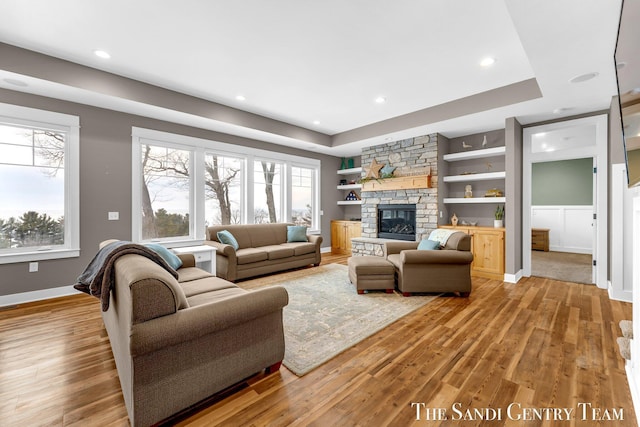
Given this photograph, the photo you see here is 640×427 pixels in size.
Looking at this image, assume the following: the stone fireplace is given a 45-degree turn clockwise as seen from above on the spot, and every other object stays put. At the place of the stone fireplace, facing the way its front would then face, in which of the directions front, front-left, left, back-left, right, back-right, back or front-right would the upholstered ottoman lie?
left

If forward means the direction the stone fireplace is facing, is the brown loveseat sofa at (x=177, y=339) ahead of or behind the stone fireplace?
ahead

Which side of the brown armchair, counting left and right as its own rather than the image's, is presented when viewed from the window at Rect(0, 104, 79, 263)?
front

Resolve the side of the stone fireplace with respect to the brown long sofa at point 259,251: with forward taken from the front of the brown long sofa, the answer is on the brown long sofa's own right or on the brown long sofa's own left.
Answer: on the brown long sofa's own left

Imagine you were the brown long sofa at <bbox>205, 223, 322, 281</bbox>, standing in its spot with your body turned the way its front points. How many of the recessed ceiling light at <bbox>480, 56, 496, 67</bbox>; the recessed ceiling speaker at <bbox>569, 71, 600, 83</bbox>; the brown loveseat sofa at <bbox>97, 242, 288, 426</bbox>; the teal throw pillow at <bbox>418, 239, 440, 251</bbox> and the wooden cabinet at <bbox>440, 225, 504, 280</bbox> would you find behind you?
0

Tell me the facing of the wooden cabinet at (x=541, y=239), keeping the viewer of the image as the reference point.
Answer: facing the viewer

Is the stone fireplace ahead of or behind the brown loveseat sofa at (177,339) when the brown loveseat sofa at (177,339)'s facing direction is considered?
ahead

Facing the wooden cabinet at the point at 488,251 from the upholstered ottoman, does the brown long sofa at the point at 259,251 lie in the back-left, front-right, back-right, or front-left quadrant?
back-left

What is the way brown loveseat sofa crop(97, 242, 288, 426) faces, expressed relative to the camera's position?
facing away from the viewer and to the right of the viewer

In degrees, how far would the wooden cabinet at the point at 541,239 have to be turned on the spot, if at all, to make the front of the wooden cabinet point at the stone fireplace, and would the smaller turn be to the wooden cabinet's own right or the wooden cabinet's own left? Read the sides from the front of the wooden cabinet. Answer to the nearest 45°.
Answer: approximately 45° to the wooden cabinet's own right

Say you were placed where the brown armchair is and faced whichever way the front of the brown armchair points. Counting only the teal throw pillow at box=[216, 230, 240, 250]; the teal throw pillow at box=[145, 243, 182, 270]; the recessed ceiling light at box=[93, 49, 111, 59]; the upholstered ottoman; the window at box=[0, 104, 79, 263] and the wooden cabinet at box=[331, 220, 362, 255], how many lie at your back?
0

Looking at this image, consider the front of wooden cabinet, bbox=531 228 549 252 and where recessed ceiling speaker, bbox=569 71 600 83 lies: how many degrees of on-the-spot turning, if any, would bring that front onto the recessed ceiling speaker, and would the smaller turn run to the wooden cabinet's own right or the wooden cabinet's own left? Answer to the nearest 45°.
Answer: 0° — it already faces it

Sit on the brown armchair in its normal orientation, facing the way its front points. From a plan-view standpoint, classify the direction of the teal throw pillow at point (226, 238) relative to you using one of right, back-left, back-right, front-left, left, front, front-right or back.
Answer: front

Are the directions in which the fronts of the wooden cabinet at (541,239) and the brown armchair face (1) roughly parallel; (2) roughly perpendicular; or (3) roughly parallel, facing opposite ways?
roughly perpendicular

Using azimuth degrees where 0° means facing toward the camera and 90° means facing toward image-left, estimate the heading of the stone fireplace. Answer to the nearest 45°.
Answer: approximately 45°
